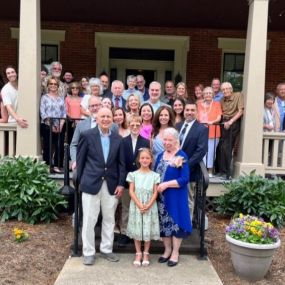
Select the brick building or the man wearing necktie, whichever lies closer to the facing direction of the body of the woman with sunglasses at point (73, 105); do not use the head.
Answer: the man wearing necktie

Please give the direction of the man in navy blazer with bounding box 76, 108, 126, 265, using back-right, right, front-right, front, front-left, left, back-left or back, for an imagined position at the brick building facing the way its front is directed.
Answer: front

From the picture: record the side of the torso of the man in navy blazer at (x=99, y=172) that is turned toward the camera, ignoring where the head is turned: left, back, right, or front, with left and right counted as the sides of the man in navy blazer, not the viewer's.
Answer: front

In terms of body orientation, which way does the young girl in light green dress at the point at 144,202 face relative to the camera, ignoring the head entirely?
toward the camera

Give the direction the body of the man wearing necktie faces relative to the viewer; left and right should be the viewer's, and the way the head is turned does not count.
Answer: facing the viewer and to the left of the viewer

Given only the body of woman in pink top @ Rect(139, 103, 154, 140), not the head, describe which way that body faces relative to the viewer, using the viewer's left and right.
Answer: facing the viewer

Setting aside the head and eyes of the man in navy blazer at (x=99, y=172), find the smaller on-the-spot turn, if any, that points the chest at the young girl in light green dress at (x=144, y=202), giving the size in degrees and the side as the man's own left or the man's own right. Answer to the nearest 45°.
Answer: approximately 90° to the man's own left

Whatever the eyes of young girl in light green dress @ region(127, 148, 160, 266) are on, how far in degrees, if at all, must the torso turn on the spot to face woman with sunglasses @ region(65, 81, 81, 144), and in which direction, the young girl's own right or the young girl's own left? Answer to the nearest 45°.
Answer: approximately 135° to the young girl's own right

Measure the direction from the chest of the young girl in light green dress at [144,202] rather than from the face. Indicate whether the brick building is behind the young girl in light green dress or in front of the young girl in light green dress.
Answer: behind

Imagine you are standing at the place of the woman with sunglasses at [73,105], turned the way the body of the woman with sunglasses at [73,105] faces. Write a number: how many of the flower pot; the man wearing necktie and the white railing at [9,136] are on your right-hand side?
1
